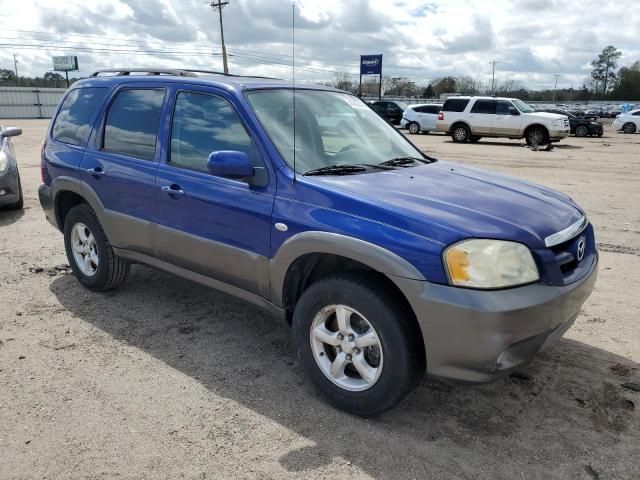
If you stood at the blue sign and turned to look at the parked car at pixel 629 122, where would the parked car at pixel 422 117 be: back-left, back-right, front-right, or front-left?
front-right

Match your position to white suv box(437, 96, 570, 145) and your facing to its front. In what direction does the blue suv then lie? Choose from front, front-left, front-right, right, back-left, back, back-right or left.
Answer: right

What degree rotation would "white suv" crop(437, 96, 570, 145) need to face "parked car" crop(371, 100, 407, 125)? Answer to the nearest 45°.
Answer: approximately 135° to its left

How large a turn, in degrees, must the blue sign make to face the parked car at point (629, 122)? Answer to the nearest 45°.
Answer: approximately 45° to its left

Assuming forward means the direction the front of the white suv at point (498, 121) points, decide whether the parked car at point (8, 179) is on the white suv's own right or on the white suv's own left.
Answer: on the white suv's own right

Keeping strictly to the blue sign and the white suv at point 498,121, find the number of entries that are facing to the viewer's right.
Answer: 1

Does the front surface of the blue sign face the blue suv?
yes

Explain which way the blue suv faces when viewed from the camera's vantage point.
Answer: facing the viewer and to the right of the viewer

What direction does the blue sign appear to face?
toward the camera

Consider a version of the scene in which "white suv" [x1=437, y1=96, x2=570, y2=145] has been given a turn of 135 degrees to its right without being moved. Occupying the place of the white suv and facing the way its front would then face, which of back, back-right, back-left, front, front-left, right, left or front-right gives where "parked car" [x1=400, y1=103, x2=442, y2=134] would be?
right

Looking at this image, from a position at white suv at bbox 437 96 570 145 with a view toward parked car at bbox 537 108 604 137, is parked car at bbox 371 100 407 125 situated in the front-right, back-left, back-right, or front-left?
front-left

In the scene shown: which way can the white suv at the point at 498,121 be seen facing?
to the viewer's right

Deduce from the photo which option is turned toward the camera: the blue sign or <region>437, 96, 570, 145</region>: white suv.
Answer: the blue sign

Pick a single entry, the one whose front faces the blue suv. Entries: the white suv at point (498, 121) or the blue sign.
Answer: the blue sign

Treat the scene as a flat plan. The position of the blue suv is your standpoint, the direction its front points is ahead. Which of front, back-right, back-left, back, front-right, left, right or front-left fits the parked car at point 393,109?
back-left

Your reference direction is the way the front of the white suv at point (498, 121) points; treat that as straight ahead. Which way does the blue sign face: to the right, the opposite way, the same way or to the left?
to the right

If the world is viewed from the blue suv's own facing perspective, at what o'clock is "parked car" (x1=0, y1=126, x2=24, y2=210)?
The parked car is roughly at 6 o'clock from the blue suv.
